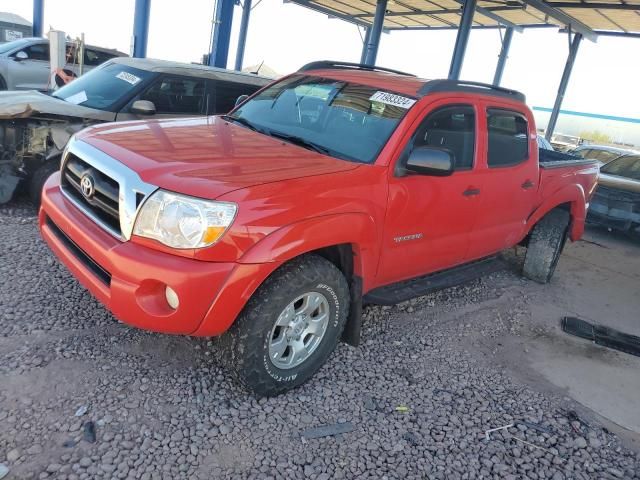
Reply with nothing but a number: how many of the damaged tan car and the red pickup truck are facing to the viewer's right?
0

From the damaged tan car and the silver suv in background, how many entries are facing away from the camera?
0

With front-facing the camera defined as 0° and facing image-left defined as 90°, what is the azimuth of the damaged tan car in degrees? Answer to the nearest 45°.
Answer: approximately 45°

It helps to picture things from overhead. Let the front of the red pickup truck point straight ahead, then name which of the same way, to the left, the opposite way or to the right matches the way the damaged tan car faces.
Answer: the same way

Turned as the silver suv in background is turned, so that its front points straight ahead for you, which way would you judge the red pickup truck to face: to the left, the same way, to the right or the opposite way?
the same way

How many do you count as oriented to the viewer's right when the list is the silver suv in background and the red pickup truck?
0

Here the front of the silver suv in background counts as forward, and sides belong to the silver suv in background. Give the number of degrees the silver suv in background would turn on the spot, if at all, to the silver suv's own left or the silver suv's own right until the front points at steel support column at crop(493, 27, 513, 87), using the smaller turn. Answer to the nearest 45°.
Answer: approximately 180°

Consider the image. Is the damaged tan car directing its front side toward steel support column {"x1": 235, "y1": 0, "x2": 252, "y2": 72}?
no

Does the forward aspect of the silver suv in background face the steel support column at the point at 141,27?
no

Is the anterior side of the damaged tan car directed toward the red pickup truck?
no

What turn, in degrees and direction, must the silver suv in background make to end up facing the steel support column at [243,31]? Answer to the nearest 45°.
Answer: approximately 135° to its right

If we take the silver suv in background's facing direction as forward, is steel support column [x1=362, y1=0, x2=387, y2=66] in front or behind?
behind

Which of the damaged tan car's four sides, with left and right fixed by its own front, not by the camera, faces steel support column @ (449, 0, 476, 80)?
back

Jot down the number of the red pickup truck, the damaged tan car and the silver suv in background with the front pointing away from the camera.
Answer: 0
